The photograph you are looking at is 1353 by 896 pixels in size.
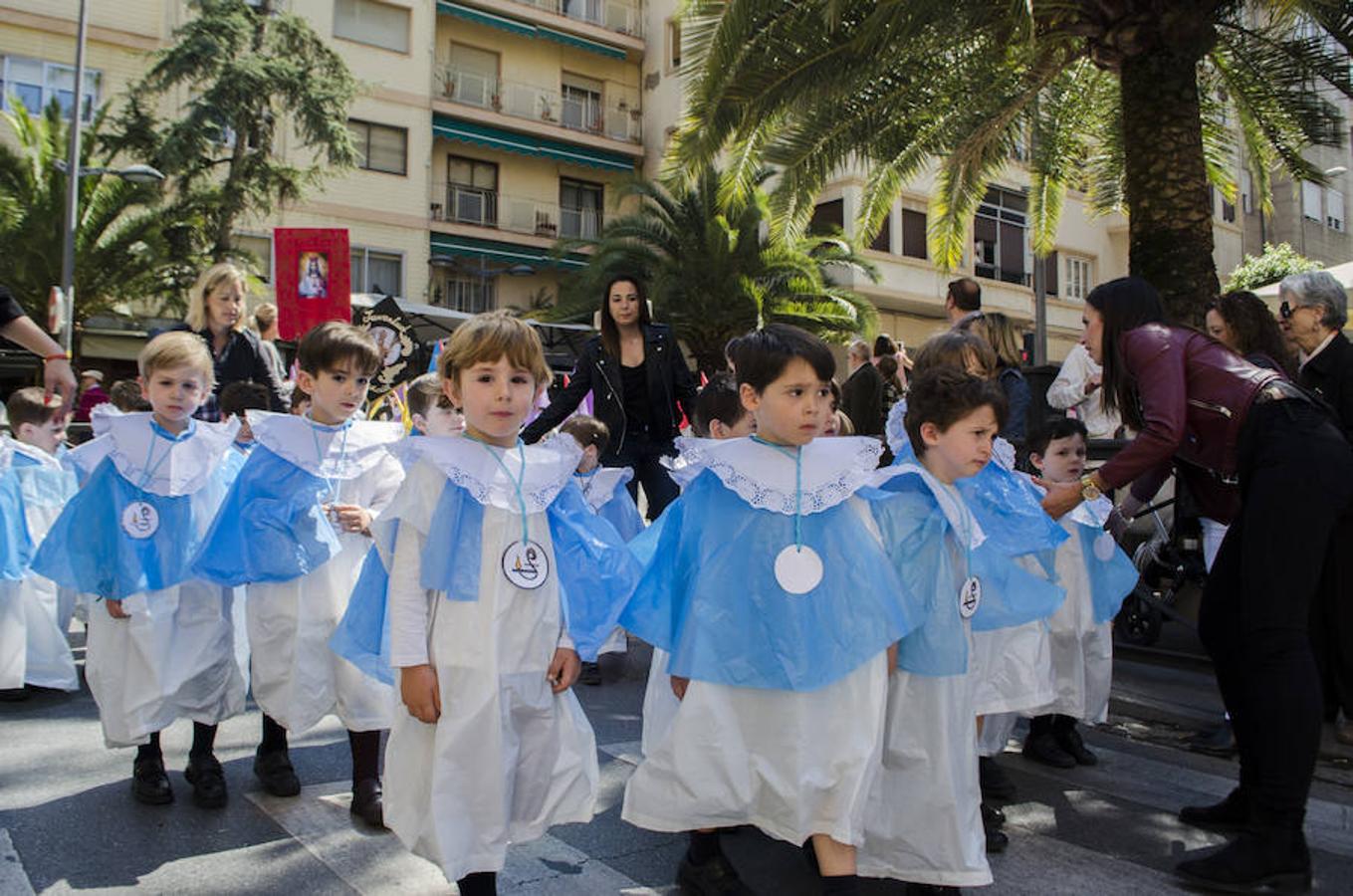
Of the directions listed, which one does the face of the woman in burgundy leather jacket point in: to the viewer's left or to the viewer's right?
to the viewer's left

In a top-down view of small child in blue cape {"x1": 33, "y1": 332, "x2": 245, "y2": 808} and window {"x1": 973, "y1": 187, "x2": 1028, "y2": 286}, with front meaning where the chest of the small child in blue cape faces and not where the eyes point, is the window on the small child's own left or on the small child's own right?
on the small child's own left

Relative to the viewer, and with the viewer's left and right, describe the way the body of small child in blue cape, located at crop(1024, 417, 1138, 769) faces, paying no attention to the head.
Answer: facing the viewer and to the right of the viewer

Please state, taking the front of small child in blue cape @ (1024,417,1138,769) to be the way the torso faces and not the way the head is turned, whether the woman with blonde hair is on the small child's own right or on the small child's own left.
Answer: on the small child's own right

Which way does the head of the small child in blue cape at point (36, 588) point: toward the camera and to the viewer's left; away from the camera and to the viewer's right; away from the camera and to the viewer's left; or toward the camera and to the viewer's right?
toward the camera and to the viewer's right

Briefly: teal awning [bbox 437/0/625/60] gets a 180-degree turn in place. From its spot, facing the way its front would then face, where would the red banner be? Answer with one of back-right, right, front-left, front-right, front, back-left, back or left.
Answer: back-left

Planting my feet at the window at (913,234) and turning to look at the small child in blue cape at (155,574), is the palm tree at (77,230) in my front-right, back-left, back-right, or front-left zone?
front-right

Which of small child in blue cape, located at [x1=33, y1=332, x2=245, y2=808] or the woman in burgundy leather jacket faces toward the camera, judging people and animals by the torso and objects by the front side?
the small child in blue cape

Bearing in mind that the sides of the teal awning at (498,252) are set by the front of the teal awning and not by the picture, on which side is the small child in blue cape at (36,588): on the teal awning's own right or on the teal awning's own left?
on the teal awning's own right

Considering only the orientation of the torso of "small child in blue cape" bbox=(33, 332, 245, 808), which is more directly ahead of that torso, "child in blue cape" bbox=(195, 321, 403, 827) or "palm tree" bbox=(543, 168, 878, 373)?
the child in blue cape

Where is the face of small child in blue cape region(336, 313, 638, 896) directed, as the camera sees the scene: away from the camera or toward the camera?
toward the camera

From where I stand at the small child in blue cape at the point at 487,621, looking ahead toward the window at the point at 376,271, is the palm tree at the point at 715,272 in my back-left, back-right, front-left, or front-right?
front-right

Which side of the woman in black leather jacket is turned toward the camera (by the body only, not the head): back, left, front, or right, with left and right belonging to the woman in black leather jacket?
front

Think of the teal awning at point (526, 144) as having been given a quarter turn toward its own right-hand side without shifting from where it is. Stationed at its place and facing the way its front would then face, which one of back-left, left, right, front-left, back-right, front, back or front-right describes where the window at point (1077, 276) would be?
back-left

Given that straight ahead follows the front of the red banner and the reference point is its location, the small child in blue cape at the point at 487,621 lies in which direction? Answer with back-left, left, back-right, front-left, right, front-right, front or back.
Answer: front
